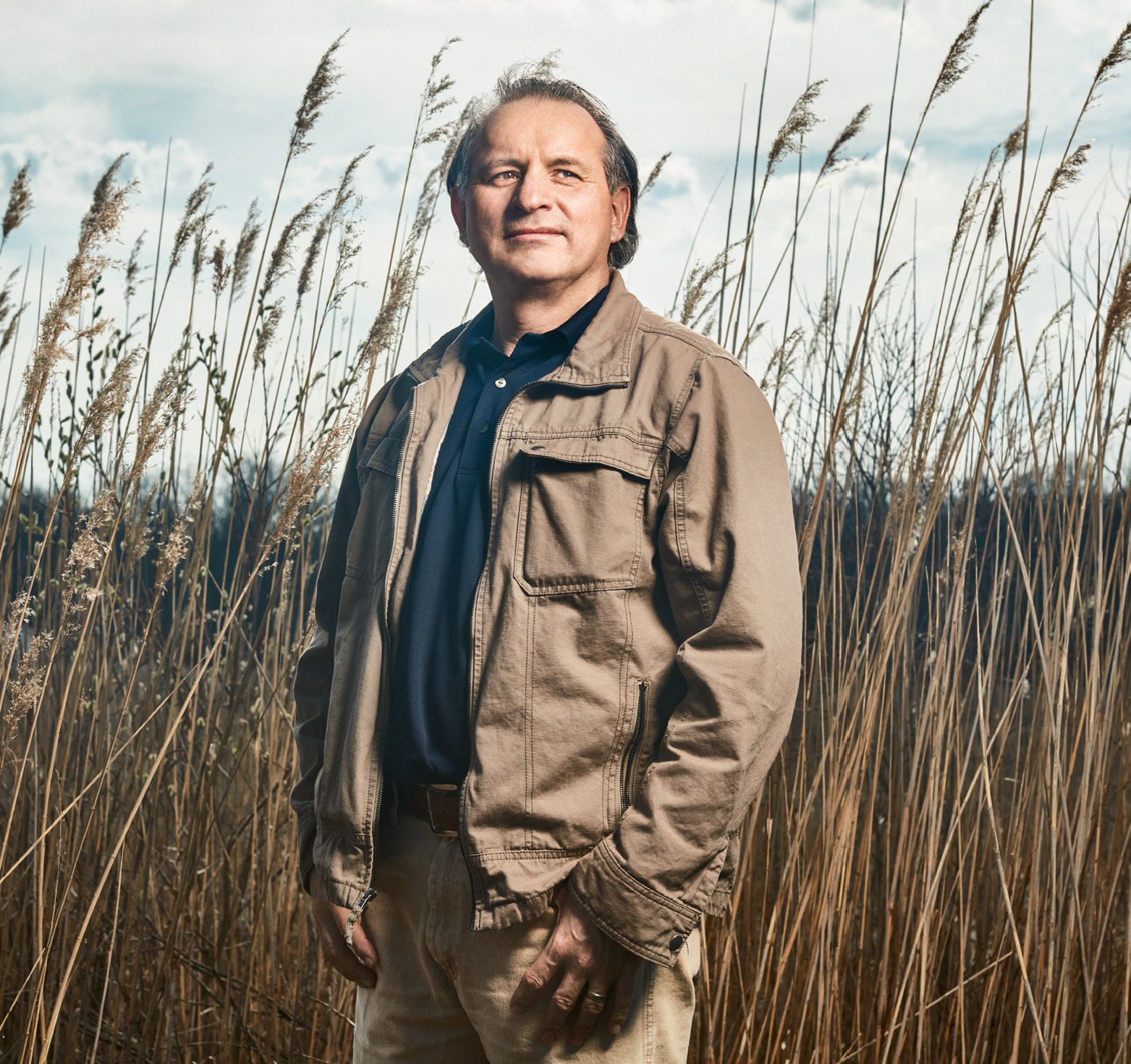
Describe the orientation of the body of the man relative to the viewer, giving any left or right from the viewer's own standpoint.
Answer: facing the viewer and to the left of the viewer
